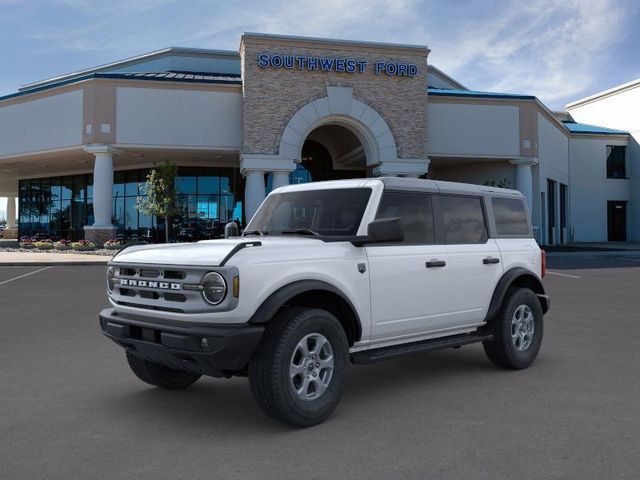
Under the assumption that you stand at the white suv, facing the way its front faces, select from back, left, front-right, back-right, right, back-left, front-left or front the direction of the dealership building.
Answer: back-right

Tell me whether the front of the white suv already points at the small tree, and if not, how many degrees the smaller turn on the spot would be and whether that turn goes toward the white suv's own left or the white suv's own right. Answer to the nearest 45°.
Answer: approximately 135° to the white suv's own right

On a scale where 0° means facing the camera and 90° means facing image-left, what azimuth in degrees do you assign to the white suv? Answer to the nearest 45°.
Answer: approximately 45°
